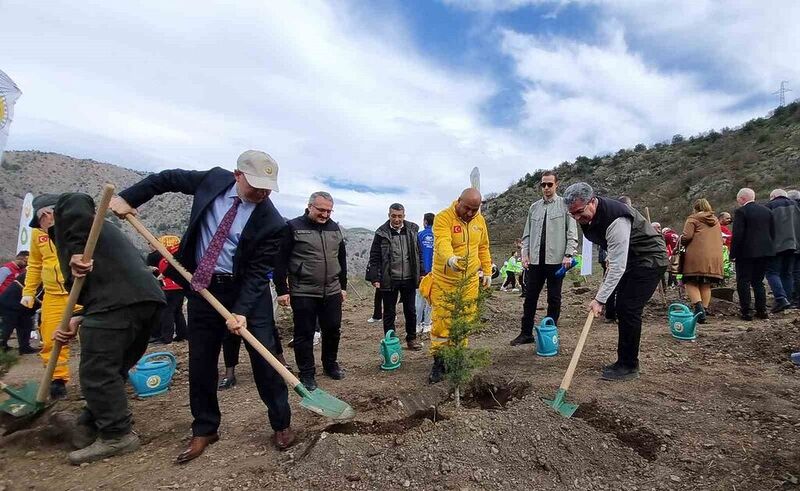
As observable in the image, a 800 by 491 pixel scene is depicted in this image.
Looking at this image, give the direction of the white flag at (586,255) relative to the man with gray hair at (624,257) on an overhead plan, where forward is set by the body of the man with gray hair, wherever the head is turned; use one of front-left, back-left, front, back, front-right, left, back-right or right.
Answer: right

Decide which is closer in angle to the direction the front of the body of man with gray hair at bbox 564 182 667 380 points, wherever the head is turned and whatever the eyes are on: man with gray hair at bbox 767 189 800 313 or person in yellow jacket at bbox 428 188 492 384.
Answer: the person in yellow jacket

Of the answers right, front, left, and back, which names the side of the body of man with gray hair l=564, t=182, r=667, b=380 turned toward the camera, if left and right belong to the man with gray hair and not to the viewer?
left

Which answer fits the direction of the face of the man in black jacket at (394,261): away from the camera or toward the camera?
toward the camera

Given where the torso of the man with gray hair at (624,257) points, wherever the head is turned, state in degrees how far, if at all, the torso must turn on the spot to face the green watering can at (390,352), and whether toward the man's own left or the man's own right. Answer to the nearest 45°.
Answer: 0° — they already face it

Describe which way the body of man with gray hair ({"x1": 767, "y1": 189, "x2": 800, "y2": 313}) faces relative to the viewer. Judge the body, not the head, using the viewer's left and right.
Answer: facing away from the viewer and to the left of the viewer

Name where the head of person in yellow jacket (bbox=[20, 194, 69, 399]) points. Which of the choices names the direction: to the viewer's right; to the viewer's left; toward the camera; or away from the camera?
to the viewer's right

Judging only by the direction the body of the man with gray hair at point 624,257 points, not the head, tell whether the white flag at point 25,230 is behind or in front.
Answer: in front

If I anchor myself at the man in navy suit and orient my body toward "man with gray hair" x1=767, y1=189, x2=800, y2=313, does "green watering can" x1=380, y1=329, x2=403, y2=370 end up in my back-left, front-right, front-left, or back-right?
front-left

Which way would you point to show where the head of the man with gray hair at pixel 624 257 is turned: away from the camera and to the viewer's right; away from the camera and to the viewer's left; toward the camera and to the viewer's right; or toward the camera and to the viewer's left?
toward the camera and to the viewer's left
